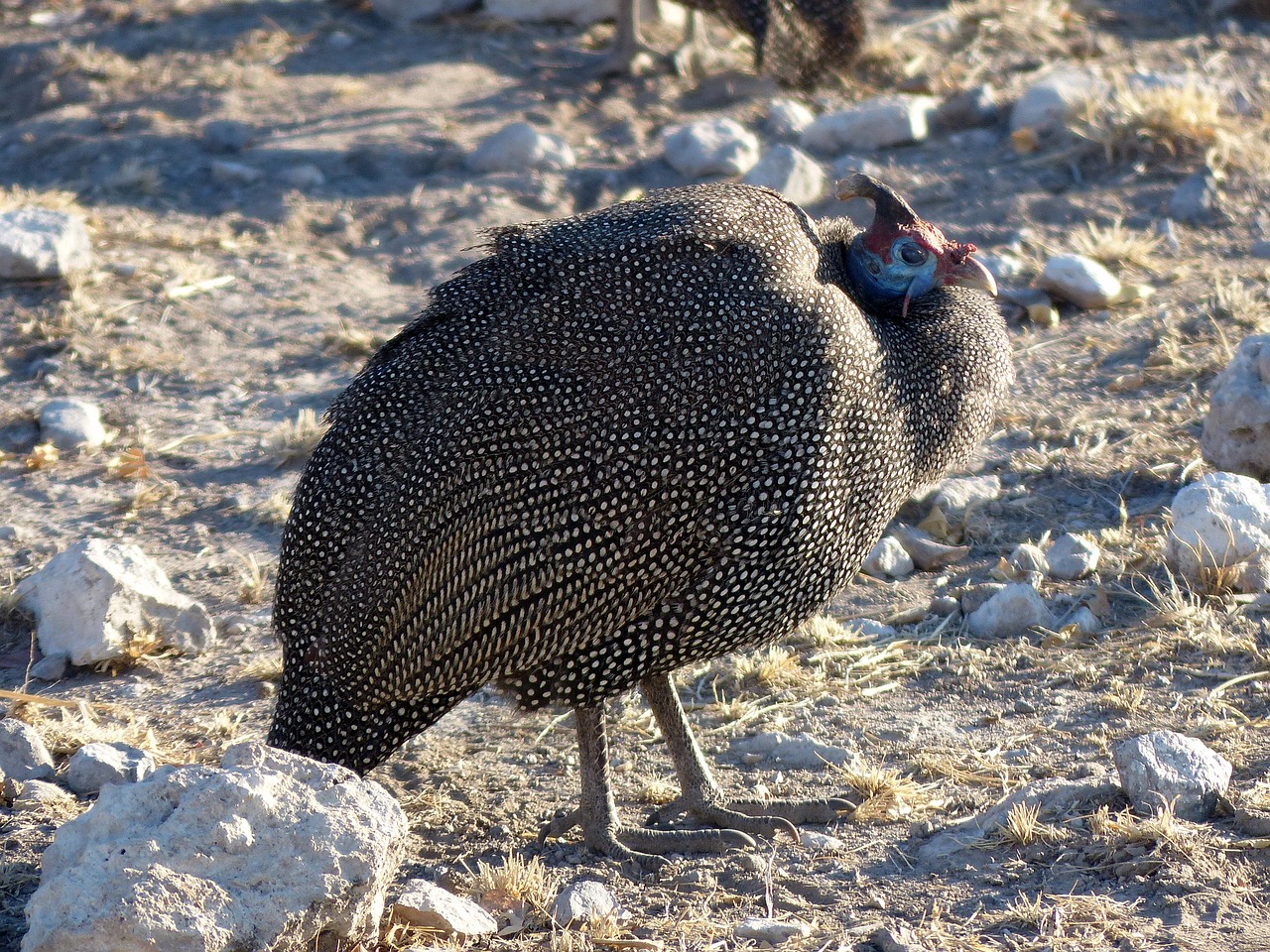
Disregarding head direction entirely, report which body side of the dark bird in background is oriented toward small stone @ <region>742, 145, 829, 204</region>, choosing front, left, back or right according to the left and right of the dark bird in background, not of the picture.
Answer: left

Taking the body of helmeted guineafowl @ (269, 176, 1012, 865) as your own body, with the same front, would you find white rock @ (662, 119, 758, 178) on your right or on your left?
on your left

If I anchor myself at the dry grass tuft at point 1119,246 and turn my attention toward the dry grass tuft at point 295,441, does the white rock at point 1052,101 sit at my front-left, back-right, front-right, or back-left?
back-right

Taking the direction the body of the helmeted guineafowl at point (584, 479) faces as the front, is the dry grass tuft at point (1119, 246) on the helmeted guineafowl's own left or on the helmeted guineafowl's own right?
on the helmeted guineafowl's own left

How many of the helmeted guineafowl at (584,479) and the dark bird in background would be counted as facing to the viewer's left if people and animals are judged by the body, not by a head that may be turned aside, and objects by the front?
1

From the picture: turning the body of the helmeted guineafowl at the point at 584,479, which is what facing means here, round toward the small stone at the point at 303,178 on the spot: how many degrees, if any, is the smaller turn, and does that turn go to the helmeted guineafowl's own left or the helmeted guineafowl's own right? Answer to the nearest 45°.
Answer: approximately 90° to the helmeted guineafowl's own left

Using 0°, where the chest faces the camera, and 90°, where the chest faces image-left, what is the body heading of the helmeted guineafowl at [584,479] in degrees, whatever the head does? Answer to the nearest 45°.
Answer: approximately 270°

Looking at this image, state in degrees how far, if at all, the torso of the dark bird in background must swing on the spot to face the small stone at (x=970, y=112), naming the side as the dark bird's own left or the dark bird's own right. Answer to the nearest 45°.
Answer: approximately 180°

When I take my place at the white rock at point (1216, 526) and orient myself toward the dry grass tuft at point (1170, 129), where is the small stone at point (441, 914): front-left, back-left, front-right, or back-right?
back-left

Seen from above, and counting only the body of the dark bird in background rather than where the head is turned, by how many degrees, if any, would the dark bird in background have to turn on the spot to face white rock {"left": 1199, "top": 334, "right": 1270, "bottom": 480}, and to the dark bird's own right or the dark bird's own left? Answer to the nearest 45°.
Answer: approximately 90° to the dark bird's own left

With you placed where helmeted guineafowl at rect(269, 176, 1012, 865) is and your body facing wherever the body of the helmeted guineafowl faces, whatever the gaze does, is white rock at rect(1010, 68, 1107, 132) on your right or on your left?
on your left

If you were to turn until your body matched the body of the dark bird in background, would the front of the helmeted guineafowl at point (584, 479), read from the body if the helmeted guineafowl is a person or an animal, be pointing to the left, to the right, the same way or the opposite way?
the opposite way

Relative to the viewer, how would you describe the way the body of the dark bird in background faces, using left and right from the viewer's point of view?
facing to the left of the viewer
